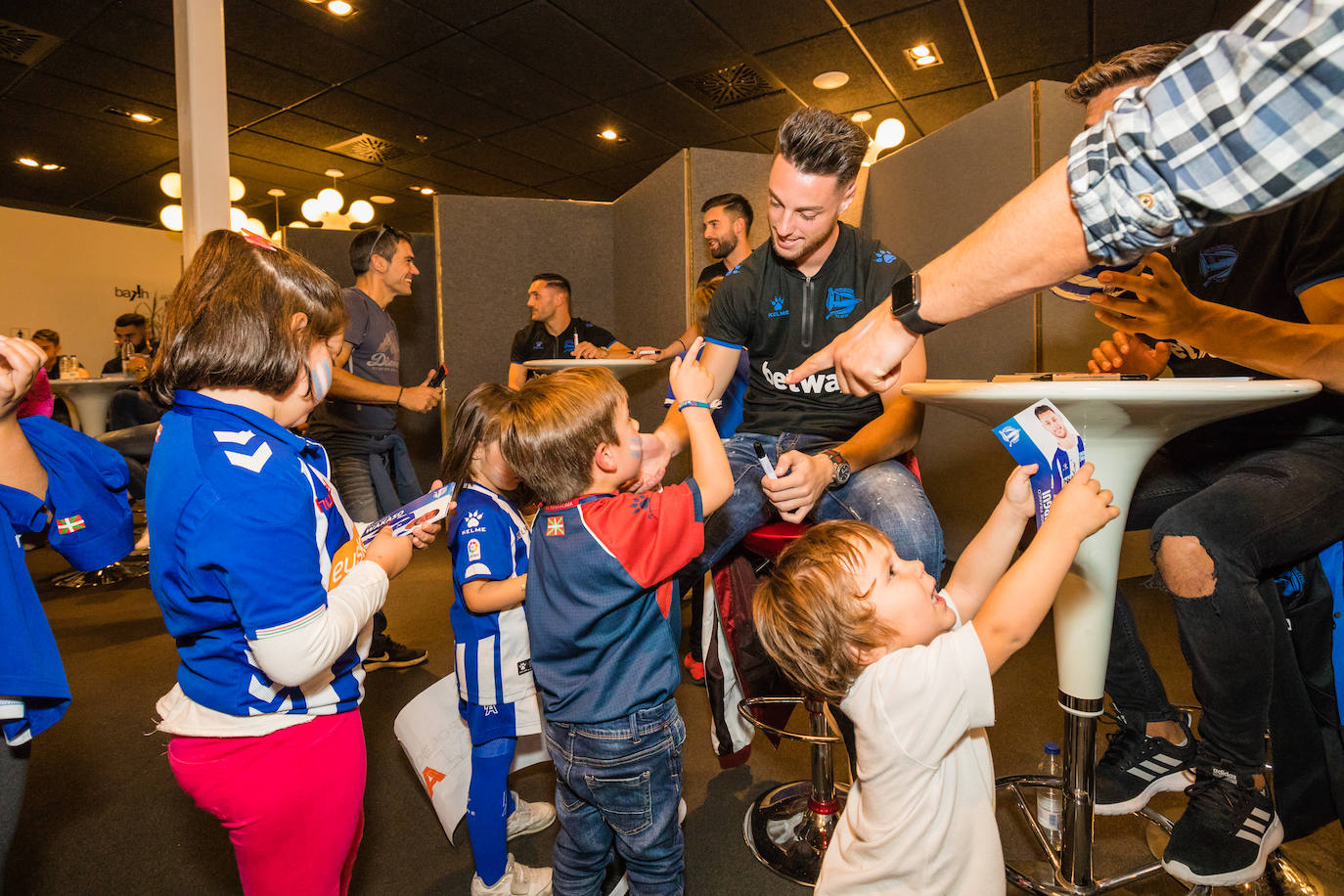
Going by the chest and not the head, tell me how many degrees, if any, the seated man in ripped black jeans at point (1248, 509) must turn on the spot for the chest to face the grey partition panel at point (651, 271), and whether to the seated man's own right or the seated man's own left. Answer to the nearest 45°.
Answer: approximately 90° to the seated man's own right

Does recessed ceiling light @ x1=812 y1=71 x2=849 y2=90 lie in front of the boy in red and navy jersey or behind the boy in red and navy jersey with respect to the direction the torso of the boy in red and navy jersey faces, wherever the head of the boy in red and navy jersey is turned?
in front

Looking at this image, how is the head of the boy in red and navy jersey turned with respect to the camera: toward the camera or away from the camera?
away from the camera

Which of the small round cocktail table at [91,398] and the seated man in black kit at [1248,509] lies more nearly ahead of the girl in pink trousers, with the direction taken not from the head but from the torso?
the seated man in black kit

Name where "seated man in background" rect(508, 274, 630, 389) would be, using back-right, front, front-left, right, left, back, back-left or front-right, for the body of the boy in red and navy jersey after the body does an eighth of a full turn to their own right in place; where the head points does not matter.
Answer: left

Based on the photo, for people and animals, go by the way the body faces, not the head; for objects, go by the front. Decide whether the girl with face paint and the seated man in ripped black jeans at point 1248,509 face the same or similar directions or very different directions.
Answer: very different directions

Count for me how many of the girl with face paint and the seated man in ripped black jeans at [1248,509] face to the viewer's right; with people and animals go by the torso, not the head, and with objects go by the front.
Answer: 1

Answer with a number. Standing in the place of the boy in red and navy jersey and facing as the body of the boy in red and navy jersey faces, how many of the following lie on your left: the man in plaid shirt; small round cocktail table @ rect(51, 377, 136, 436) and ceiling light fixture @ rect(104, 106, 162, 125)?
2

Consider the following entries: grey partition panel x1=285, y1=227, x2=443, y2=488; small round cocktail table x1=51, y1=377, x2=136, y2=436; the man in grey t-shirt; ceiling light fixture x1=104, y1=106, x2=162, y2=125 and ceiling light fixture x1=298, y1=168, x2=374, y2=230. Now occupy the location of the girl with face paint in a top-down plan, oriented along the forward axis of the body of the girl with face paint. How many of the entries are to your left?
5

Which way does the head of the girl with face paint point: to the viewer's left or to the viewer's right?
to the viewer's right

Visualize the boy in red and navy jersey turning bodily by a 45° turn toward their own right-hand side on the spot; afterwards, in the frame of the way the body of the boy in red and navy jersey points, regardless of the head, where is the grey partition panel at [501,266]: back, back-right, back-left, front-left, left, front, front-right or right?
left

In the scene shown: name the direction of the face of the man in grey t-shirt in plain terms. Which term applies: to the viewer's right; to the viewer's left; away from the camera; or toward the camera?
to the viewer's right

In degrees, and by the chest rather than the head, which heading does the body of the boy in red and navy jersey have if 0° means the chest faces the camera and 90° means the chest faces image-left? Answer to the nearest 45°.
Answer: approximately 225°

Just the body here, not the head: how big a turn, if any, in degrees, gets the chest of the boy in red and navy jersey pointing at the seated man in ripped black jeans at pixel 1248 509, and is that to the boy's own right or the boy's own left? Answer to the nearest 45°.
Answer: approximately 45° to the boy's own right

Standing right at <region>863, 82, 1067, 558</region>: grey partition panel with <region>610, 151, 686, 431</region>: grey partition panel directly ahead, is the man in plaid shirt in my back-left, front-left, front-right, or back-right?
back-left

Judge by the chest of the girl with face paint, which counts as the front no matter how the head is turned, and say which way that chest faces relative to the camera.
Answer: to the viewer's right
